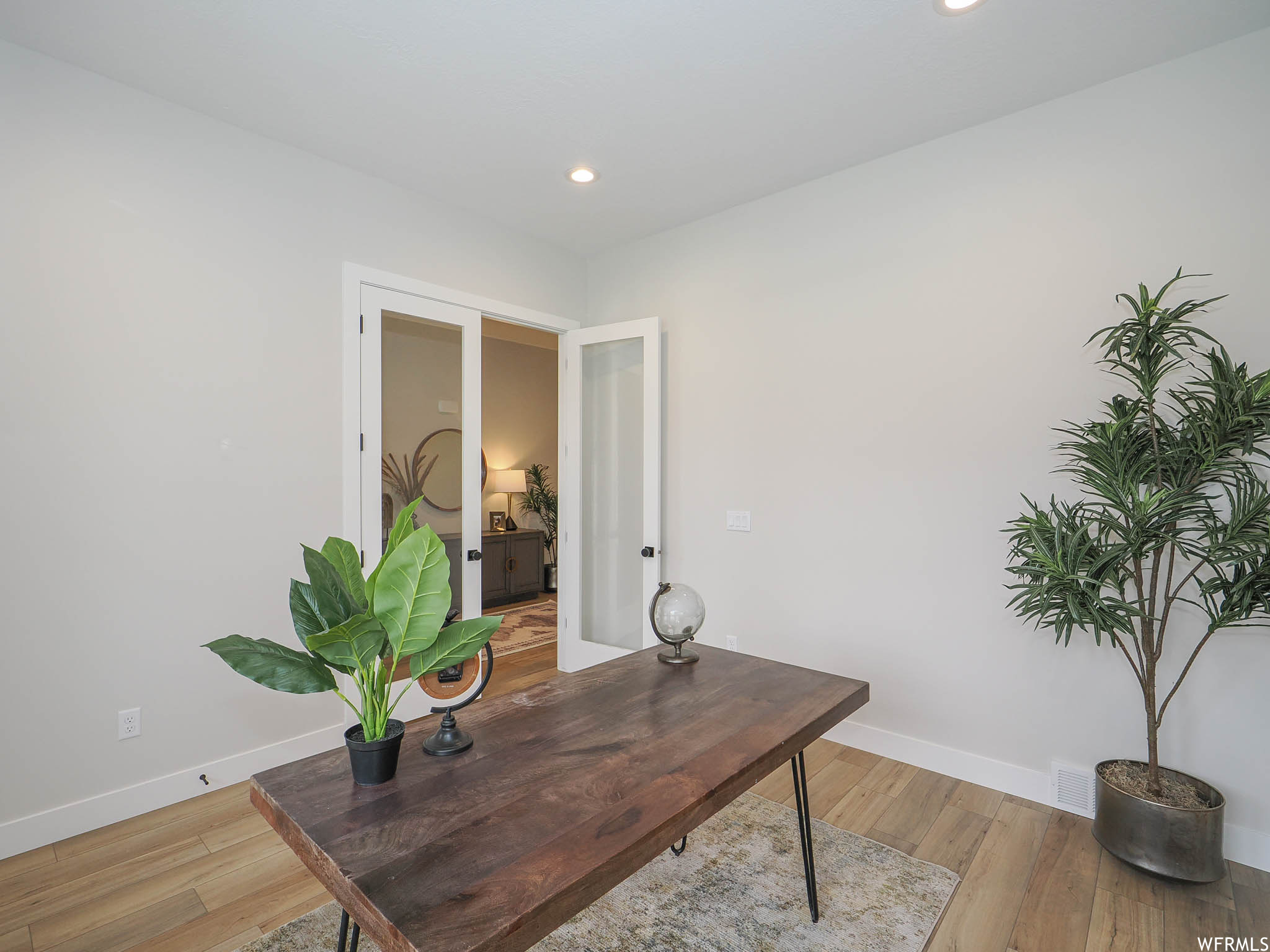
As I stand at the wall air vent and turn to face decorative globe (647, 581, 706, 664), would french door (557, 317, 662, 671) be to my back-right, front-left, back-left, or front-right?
front-right

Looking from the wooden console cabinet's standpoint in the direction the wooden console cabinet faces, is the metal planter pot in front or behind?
in front

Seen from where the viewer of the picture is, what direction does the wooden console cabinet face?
facing the viewer and to the right of the viewer

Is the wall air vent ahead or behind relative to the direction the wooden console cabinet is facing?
ahead

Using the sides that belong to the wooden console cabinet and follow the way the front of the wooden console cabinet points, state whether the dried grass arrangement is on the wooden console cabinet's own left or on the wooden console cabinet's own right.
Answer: on the wooden console cabinet's own right

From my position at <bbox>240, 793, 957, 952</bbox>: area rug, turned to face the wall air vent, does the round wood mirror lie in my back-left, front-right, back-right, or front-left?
back-left

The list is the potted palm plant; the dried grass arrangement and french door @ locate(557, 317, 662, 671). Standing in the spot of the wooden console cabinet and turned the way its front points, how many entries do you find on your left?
1

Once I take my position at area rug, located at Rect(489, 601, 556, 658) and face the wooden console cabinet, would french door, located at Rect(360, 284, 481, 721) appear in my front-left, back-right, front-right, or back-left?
back-left

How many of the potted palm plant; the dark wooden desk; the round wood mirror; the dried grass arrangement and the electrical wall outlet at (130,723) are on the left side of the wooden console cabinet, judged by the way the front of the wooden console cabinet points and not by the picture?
1

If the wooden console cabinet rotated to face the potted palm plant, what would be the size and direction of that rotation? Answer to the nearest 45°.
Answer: approximately 90° to its left

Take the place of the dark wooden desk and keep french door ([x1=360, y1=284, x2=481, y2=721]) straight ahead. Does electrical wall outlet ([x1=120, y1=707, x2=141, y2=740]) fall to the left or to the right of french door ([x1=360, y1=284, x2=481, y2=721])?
left

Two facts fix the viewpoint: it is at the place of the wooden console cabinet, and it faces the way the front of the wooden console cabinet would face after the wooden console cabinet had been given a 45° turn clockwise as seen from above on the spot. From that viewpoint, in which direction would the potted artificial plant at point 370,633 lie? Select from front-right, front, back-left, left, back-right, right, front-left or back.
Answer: front

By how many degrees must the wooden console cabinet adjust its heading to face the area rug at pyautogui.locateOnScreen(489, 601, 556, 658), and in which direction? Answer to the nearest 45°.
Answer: approximately 45° to its right

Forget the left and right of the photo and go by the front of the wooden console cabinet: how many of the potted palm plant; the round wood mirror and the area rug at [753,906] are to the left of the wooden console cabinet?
1

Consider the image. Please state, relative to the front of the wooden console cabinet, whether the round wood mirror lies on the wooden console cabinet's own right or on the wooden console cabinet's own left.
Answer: on the wooden console cabinet's own right

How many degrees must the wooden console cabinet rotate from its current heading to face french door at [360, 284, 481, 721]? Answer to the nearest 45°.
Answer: approximately 45° to its right

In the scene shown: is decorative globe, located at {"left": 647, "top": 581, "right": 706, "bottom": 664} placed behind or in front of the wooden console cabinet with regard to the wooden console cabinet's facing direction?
in front
